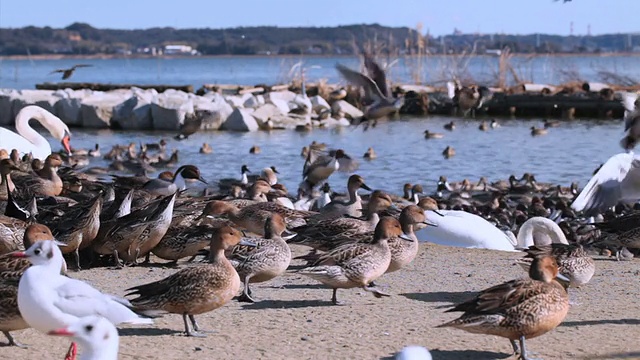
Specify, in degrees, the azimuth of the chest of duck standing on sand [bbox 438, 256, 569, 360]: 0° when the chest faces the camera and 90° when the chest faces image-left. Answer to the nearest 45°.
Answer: approximately 270°

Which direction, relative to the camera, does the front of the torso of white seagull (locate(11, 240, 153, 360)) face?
to the viewer's left

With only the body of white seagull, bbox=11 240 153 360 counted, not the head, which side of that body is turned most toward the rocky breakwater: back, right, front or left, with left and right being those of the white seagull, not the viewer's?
right

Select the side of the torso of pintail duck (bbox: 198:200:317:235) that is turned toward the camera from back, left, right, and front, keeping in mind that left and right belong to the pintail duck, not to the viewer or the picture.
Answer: left

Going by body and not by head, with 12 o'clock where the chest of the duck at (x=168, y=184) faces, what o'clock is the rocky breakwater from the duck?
The rocky breakwater is roughly at 9 o'clock from the duck.

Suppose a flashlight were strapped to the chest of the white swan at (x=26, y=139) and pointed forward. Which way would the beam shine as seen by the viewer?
to the viewer's right

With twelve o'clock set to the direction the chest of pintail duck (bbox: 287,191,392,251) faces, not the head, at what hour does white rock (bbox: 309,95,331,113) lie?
The white rock is roughly at 9 o'clock from the pintail duck.

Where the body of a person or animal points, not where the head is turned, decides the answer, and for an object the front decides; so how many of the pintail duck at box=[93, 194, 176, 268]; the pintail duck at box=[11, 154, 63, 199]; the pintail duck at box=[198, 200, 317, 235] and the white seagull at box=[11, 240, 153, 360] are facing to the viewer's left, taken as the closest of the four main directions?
3

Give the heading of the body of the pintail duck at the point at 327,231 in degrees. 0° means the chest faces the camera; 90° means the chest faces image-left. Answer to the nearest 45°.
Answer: approximately 270°

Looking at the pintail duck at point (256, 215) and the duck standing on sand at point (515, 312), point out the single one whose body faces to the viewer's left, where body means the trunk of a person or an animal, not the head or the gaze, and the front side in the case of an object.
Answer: the pintail duck

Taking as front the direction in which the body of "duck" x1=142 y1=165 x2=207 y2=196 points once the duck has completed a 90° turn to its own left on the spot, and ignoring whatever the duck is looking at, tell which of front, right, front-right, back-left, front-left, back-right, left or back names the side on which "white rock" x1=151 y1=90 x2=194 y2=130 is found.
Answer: front

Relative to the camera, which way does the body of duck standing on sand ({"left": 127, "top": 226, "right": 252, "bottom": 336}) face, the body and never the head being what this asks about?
to the viewer's right
